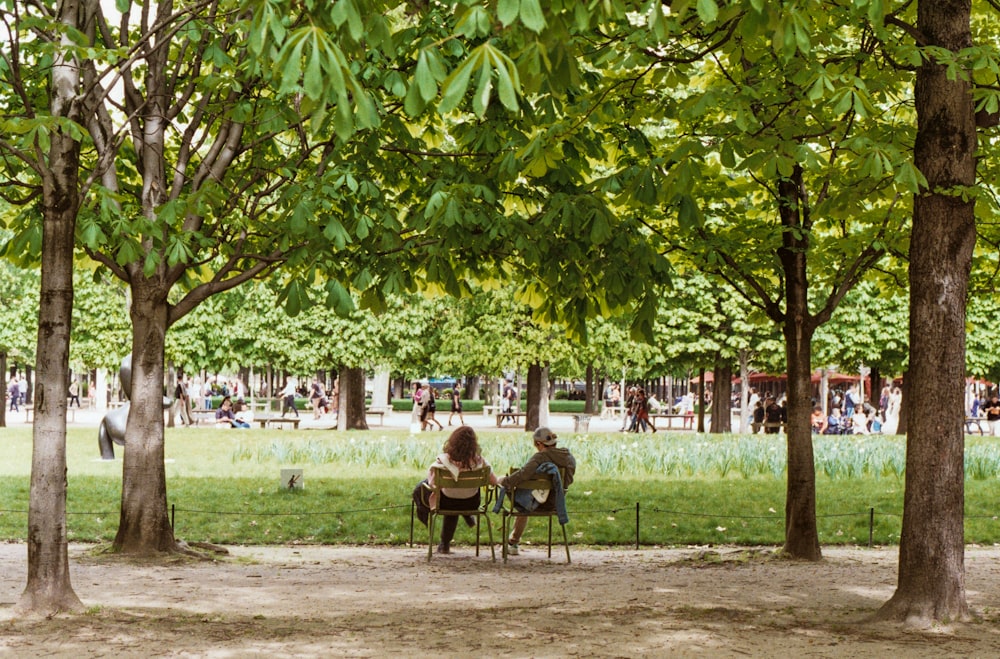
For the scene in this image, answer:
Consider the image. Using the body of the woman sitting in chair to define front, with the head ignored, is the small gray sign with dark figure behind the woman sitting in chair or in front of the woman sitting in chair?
in front

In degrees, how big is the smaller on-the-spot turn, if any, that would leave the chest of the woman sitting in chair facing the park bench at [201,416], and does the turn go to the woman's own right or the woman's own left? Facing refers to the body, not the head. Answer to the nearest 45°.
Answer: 0° — they already face it

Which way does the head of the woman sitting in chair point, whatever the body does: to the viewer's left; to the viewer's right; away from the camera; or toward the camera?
away from the camera

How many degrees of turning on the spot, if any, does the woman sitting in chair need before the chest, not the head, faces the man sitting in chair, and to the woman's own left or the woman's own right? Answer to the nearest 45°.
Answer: approximately 90° to the woman's own right

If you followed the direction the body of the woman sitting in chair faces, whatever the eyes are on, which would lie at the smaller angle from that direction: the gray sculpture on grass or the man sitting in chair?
the gray sculpture on grass

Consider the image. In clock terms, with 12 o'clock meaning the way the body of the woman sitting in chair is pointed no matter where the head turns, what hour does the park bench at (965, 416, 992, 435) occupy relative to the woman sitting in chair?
The park bench is roughly at 1 o'clock from the woman sitting in chair.

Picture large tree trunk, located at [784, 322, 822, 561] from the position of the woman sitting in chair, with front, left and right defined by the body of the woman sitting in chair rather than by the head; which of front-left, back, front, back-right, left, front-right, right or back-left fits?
right

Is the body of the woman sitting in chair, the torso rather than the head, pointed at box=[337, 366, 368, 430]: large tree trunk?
yes

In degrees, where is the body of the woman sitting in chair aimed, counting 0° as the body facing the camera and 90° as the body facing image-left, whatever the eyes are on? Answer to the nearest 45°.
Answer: approximately 180°

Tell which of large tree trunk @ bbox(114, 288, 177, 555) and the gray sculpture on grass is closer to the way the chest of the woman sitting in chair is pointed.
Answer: the gray sculpture on grass

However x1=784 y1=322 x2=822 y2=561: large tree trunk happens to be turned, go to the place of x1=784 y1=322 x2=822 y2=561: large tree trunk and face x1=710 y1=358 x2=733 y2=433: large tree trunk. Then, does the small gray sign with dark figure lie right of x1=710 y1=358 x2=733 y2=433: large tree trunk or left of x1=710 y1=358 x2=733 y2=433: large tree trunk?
left

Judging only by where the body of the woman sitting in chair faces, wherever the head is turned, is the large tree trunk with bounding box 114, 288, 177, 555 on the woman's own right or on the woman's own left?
on the woman's own left

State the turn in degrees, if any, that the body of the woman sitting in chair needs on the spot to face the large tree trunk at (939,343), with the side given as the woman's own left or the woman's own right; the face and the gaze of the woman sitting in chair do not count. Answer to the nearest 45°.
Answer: approximately 135° to the woman's own right

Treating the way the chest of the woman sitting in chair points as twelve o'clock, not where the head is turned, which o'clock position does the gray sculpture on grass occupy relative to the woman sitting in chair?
The gray sculpture on grass is roughly at 11 o'clock from the woman sitting in chair.

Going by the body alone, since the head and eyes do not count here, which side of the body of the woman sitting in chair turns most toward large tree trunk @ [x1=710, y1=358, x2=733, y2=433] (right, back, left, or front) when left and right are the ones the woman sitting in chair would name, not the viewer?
front

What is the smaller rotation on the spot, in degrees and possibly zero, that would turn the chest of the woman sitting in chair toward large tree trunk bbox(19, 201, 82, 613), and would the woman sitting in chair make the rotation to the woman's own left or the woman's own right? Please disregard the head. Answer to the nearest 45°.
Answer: approximately 135° to the woman's own left
